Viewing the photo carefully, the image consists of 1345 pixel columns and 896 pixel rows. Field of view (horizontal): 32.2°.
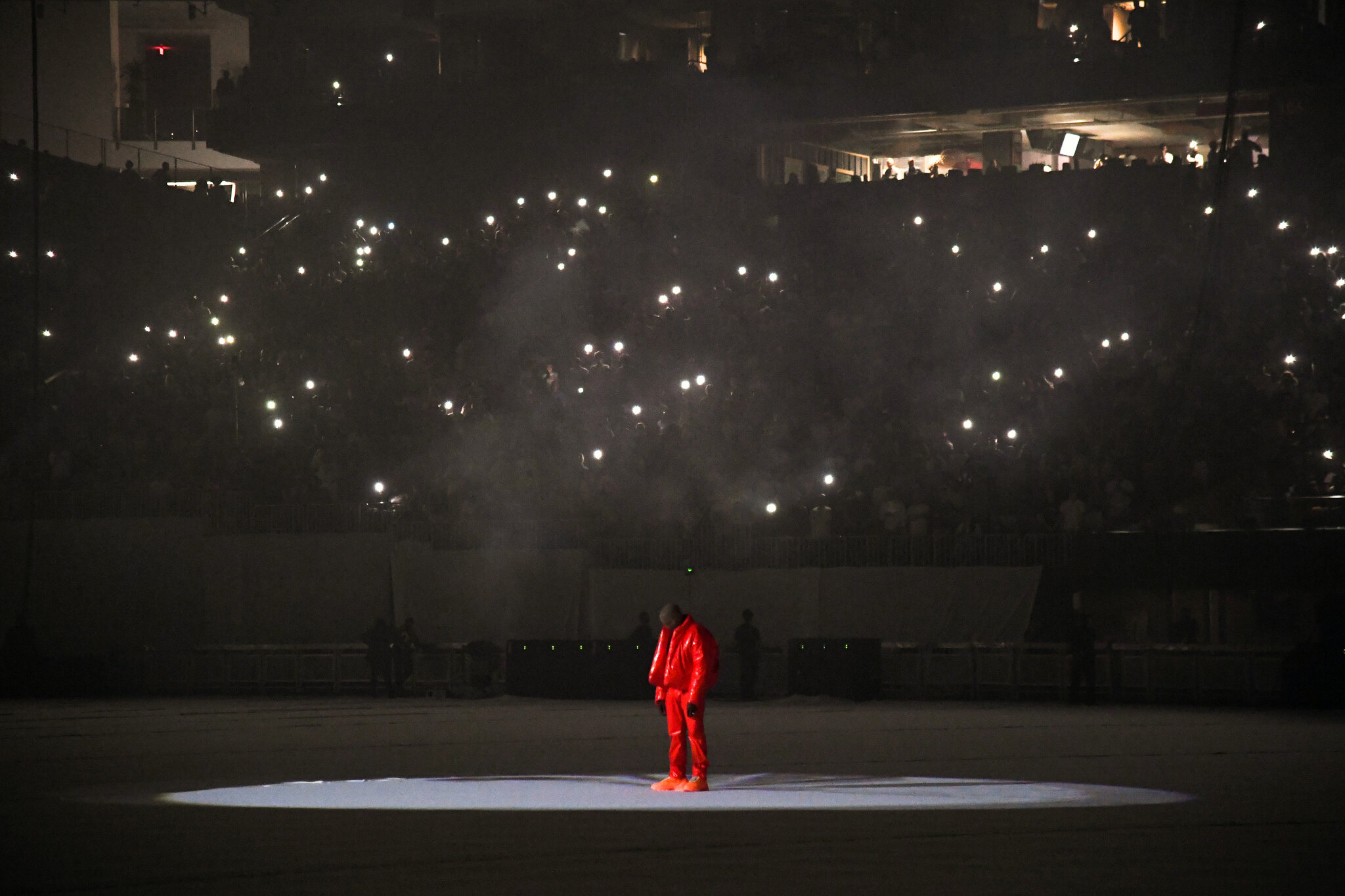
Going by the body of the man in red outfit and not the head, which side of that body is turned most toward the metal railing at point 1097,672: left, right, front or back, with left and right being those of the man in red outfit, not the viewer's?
back

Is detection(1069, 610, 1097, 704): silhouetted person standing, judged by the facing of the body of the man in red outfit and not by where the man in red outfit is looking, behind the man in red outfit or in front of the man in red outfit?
behind

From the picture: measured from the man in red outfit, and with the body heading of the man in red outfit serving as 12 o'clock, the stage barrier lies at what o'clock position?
The stage barrier is roughly at 5 o'clock from the man in red outfit.

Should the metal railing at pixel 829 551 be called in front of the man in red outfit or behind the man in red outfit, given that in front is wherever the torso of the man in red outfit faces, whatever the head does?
behind

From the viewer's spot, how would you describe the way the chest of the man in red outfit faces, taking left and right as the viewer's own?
facing the viewer and to the left of the viewer

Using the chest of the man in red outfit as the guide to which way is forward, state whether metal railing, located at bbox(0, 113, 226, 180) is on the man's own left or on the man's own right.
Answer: on the man's own right

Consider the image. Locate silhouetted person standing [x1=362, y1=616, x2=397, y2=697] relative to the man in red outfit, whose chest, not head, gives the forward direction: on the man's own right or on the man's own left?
on the man's own right

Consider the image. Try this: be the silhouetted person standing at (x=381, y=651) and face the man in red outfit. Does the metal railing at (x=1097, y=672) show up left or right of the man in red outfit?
left
